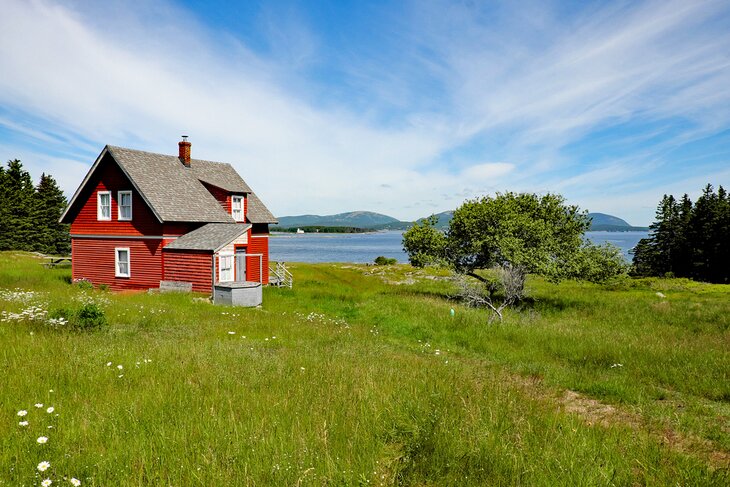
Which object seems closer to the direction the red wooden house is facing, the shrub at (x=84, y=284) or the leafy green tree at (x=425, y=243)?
the leafy green tree

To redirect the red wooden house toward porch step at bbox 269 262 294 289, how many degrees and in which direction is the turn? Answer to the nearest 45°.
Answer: approximately 45° to its left

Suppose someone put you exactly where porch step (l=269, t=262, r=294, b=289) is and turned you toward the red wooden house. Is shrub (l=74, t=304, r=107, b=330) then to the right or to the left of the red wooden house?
left

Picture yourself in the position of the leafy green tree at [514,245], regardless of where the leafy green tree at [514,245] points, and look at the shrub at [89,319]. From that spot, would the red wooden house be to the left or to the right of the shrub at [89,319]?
right

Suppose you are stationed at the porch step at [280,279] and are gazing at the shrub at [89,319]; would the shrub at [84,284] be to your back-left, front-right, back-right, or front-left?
front-right

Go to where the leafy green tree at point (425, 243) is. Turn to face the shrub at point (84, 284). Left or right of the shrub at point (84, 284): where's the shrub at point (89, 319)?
left

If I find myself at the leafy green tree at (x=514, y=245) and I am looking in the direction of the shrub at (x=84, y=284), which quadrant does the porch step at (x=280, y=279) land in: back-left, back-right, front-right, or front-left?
front-right

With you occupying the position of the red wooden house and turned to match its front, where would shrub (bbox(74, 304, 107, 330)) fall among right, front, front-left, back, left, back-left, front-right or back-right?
front-right
